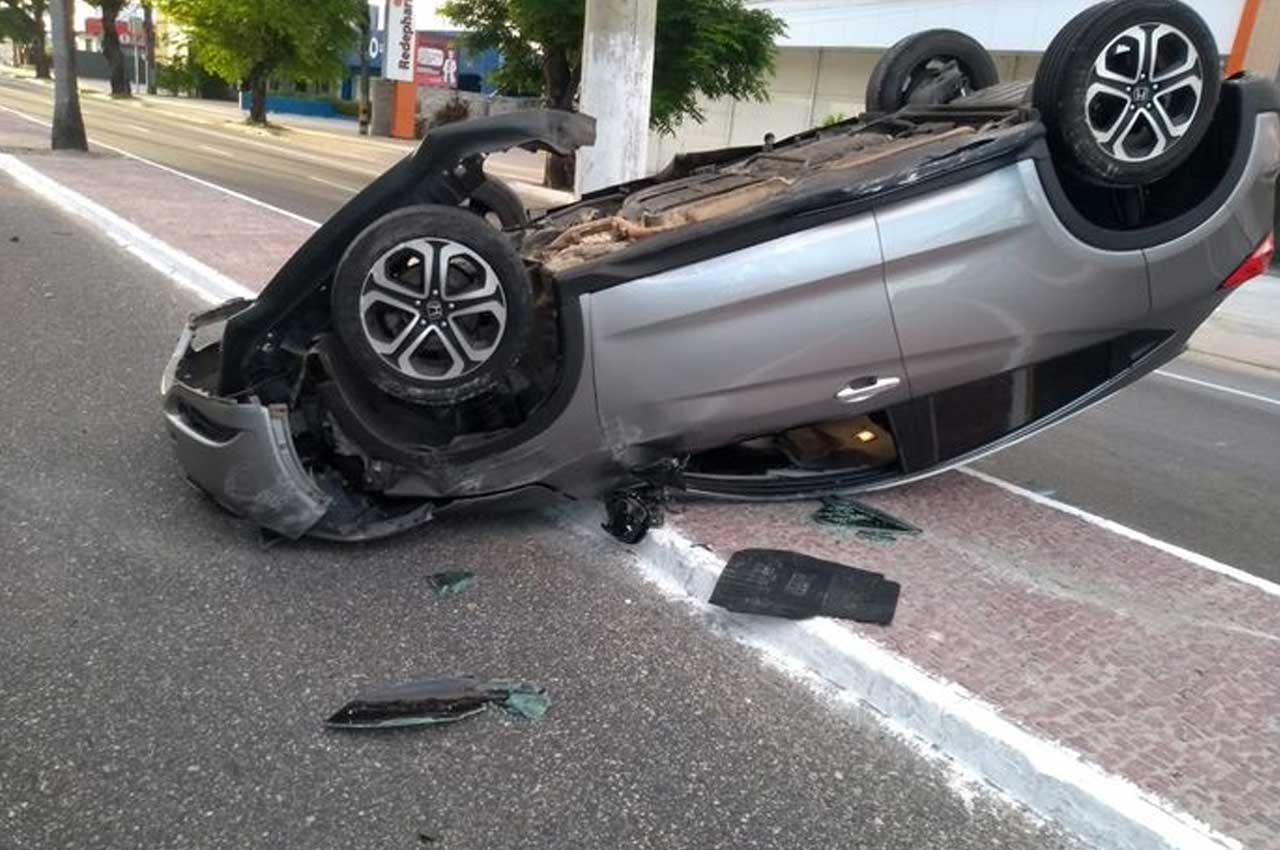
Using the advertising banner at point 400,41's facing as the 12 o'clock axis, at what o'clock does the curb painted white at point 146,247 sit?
The curb painted white is roughly at 12 o'clock from the advertising banner.

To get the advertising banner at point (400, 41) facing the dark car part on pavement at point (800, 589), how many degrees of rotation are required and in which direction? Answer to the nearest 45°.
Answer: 0° — it already faces it

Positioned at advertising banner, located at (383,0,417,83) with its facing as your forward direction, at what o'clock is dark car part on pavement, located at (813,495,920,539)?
The dark car part on pavement is roughly at 12 o'clock from the advertising banner.

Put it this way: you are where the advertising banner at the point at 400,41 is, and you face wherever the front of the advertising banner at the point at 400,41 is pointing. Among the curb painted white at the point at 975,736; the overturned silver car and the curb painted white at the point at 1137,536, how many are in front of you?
3

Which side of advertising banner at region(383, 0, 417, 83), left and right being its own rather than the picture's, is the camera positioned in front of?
front

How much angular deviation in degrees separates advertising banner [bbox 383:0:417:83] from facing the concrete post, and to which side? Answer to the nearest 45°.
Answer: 0° — it already faces it

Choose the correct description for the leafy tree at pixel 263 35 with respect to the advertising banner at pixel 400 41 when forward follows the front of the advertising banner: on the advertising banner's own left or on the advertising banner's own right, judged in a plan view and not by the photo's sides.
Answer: on the advertising banner's own right

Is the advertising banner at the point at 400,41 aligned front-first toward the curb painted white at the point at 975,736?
yes

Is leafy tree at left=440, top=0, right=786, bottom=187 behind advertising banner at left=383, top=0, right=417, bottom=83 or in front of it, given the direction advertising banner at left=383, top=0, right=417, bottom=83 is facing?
in front

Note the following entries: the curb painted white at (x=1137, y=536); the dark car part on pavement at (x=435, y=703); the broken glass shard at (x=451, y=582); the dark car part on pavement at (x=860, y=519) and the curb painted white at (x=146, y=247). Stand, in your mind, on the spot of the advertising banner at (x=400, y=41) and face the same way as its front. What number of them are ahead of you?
5

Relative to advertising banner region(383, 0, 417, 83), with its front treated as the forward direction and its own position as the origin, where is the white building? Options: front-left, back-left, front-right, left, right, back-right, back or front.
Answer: front-left

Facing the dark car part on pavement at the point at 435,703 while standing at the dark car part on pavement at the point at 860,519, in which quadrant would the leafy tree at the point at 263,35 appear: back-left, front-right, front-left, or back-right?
back-right

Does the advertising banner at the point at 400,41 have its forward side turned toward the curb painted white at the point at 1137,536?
yes

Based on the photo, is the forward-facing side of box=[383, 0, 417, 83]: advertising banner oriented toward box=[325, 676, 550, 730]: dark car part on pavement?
yes

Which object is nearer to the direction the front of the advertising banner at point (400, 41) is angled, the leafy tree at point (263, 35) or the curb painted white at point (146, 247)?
the curb painted white
